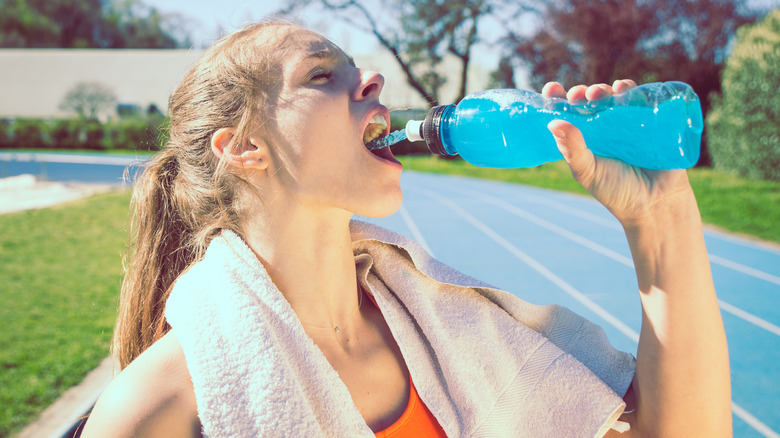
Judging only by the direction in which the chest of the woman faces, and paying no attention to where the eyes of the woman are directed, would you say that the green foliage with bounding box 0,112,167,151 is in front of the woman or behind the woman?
behind

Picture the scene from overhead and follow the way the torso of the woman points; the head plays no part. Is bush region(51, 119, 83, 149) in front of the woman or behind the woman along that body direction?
behind

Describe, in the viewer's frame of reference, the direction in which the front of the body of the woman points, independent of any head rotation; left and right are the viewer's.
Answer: facing the viewer and to the right of the viewer

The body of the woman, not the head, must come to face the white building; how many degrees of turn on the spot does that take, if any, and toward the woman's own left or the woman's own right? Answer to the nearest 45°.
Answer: approximately 180°

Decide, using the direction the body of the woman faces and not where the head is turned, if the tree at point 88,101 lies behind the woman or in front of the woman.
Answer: behind

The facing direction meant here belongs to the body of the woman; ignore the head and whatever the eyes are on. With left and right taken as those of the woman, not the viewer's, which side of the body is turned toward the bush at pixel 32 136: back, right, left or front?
back

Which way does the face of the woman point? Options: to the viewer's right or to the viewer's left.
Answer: to the viewer's right

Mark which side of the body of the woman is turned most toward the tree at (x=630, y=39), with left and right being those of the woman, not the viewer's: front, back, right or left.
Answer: left

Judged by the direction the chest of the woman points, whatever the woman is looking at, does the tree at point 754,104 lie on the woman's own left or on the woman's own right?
on the woman's own left

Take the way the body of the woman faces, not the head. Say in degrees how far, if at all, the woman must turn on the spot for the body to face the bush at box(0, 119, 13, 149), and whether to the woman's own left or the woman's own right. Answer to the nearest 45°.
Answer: approximately 180°
